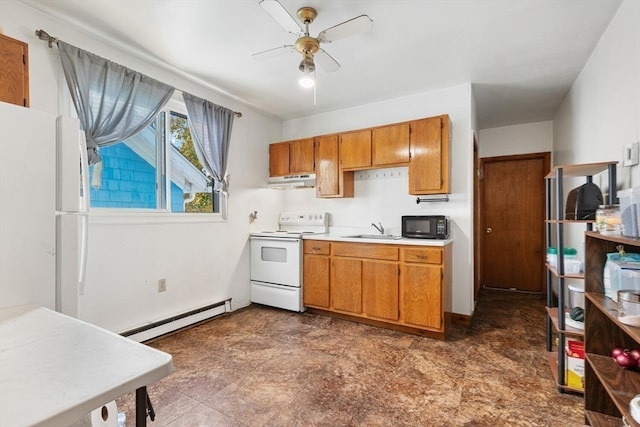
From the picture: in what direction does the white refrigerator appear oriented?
to the viewer's right

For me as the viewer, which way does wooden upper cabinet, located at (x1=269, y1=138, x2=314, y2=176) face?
facing the viewer and to the left of the viewer

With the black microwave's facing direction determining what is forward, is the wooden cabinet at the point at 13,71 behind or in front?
in front

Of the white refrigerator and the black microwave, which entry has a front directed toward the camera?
the black microwave

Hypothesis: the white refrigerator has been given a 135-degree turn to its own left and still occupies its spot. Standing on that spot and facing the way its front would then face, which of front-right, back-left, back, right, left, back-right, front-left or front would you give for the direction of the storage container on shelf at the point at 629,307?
back

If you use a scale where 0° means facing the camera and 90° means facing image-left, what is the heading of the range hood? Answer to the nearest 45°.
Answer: approximately 45°

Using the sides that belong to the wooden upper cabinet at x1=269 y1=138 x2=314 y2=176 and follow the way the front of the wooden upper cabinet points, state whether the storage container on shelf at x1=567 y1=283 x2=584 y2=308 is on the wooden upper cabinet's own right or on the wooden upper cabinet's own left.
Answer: on the wooden upper cabinet's own left

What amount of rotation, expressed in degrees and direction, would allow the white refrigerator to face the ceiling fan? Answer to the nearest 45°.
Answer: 0° — it already faces it

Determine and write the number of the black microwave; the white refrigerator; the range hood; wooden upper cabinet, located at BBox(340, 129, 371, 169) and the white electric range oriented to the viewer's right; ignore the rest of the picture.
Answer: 1

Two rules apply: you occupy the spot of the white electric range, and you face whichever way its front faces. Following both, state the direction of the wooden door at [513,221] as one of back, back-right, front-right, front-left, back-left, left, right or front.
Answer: back-left

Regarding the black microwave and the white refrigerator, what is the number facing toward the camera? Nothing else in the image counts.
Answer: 1

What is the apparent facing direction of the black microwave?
toward the camera

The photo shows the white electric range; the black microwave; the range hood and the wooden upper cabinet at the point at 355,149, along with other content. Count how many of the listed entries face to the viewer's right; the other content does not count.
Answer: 0

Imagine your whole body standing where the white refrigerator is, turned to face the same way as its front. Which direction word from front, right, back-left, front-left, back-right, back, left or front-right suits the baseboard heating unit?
front-left
